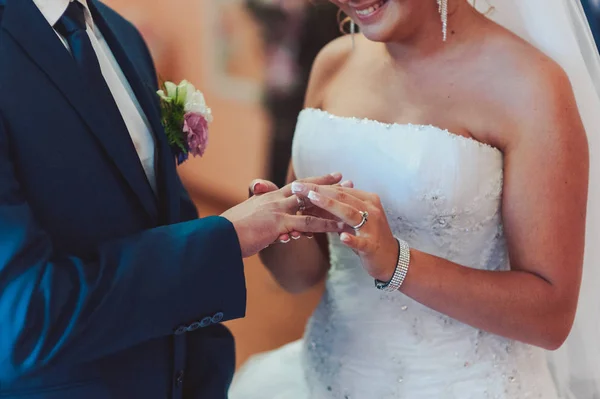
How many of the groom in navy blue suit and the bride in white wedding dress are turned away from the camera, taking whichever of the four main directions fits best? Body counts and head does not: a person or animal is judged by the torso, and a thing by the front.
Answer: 0

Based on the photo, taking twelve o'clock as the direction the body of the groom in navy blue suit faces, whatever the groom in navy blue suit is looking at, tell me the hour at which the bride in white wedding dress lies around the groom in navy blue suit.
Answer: The bride in white wedding dress is roughly at 10 o'clock from the groom in navy blue suit.

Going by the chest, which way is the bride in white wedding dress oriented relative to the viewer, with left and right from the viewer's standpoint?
facing the viewer and to the left of the viewer

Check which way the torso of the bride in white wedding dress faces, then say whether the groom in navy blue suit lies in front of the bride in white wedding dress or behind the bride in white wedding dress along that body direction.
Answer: in front

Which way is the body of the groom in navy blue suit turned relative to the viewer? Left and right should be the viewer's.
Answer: facing the viewer and to the right of the viewer

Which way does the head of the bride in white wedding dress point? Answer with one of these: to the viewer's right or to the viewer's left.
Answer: to the viewer's left
